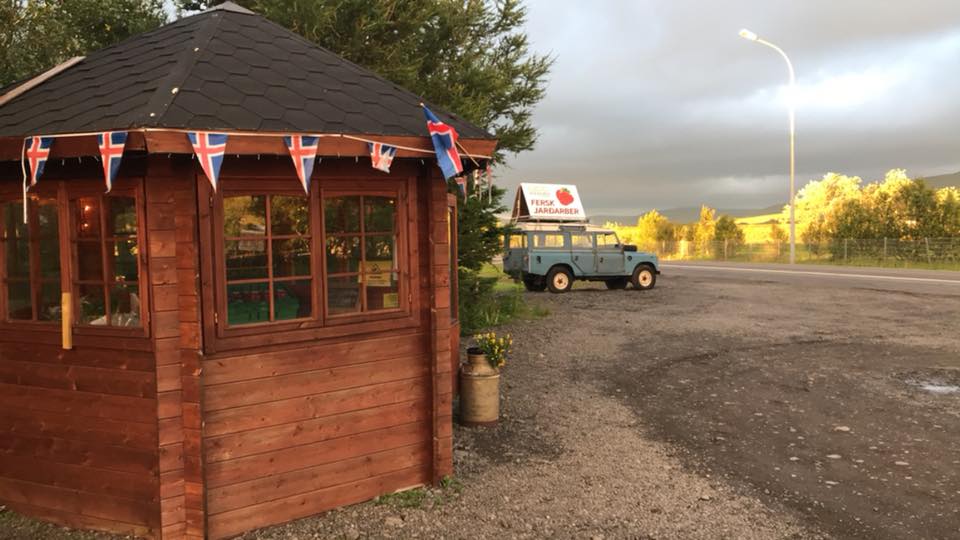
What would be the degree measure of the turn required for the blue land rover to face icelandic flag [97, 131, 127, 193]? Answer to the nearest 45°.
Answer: approximately 135° to its right

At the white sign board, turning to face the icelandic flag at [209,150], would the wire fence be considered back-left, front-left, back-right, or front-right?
back-left

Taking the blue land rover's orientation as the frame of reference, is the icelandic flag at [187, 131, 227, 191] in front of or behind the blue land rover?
behind

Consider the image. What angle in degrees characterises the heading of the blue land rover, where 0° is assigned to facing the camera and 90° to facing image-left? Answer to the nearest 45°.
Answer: approximately 225°

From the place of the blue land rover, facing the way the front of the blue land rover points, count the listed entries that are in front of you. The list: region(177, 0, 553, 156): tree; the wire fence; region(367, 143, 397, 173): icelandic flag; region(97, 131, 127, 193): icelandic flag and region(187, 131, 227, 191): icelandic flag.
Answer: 1

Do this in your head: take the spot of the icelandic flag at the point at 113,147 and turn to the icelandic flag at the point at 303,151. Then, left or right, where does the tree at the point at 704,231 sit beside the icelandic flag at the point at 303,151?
left

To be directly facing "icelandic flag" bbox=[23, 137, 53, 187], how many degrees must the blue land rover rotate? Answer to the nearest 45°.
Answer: approximately 135° to its right

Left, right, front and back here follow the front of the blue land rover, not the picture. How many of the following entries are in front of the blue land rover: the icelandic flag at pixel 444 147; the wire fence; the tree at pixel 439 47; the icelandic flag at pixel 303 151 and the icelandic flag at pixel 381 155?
1

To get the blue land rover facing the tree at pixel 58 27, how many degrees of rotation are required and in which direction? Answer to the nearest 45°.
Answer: approximately 180°

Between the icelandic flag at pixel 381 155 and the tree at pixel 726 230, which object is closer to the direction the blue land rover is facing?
the tree

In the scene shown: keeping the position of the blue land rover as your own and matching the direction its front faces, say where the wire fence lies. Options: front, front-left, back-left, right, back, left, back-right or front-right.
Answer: front

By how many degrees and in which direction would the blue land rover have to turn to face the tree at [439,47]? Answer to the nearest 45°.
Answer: approximately 135° to its right
